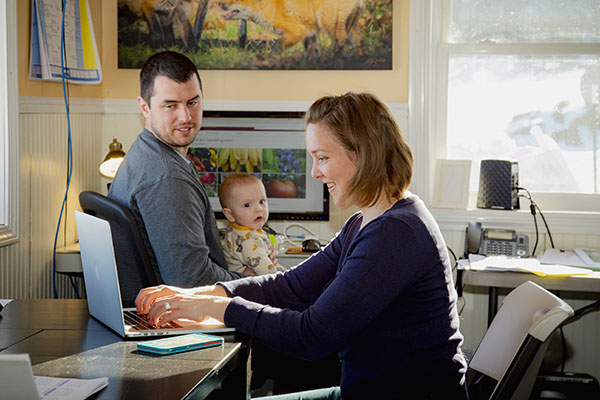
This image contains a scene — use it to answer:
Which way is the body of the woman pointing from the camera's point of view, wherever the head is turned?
to the viewer's left

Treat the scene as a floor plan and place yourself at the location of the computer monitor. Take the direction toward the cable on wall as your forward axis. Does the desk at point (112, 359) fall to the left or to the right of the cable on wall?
left

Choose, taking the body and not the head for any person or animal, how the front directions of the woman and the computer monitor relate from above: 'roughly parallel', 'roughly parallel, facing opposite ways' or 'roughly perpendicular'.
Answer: roughly perpendicular

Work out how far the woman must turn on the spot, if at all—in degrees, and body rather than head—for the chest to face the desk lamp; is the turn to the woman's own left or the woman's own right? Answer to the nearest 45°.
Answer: approximately 45° to the woman's own right

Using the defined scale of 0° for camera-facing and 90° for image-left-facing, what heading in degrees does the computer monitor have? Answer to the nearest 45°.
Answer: approximately 0°

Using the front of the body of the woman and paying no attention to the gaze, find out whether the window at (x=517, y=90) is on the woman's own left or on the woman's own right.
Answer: on the woman's own right

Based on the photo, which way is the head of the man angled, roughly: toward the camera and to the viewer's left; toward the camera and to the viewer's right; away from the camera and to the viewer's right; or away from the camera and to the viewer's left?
toward the camera and to the viewer's right

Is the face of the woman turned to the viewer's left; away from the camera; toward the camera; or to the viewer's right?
to the viewer's left

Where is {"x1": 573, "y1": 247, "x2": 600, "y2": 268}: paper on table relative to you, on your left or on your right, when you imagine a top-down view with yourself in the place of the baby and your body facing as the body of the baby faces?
on your left

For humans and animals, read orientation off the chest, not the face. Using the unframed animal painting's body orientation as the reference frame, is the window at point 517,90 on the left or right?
on its left
